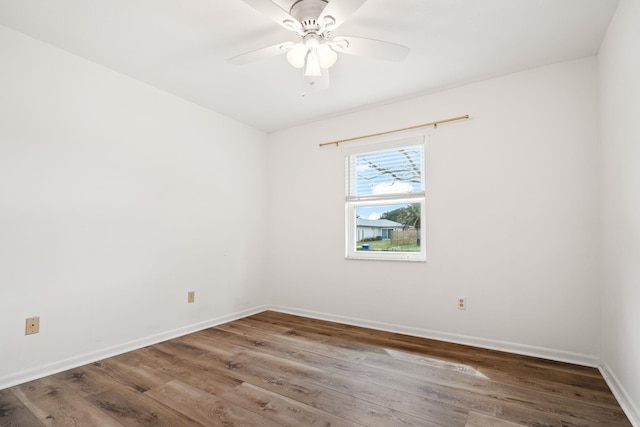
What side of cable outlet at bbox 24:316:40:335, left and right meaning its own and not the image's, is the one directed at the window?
left

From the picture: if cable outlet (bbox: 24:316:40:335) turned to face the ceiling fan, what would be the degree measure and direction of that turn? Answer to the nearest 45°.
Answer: approximately 45° to its left

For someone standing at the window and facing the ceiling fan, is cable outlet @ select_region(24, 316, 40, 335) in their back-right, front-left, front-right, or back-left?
front-right

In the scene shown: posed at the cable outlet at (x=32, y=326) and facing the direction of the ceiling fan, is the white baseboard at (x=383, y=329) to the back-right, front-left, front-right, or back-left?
front-left

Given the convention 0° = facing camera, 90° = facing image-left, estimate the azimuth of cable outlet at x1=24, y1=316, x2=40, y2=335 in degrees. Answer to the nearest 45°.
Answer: approximately 0°
